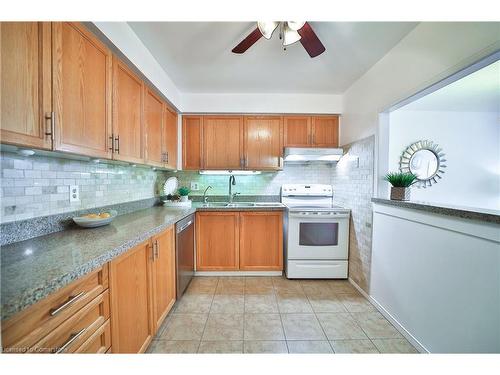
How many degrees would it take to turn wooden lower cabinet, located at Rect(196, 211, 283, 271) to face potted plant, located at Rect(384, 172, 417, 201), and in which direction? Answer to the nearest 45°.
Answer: approximately 45° to its left

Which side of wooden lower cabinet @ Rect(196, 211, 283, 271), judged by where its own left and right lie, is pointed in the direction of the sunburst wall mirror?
left

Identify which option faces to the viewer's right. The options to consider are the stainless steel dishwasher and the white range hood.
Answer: the stainless steel dishwasher

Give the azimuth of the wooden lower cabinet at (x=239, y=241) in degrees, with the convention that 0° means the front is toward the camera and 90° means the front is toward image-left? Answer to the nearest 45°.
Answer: approximately 0°

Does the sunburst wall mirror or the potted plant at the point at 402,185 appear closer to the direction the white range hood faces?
the potted plant

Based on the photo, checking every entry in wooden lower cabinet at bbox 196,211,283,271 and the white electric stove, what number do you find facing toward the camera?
2

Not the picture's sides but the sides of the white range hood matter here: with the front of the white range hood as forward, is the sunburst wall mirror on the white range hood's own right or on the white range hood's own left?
on the white range hood's own left
